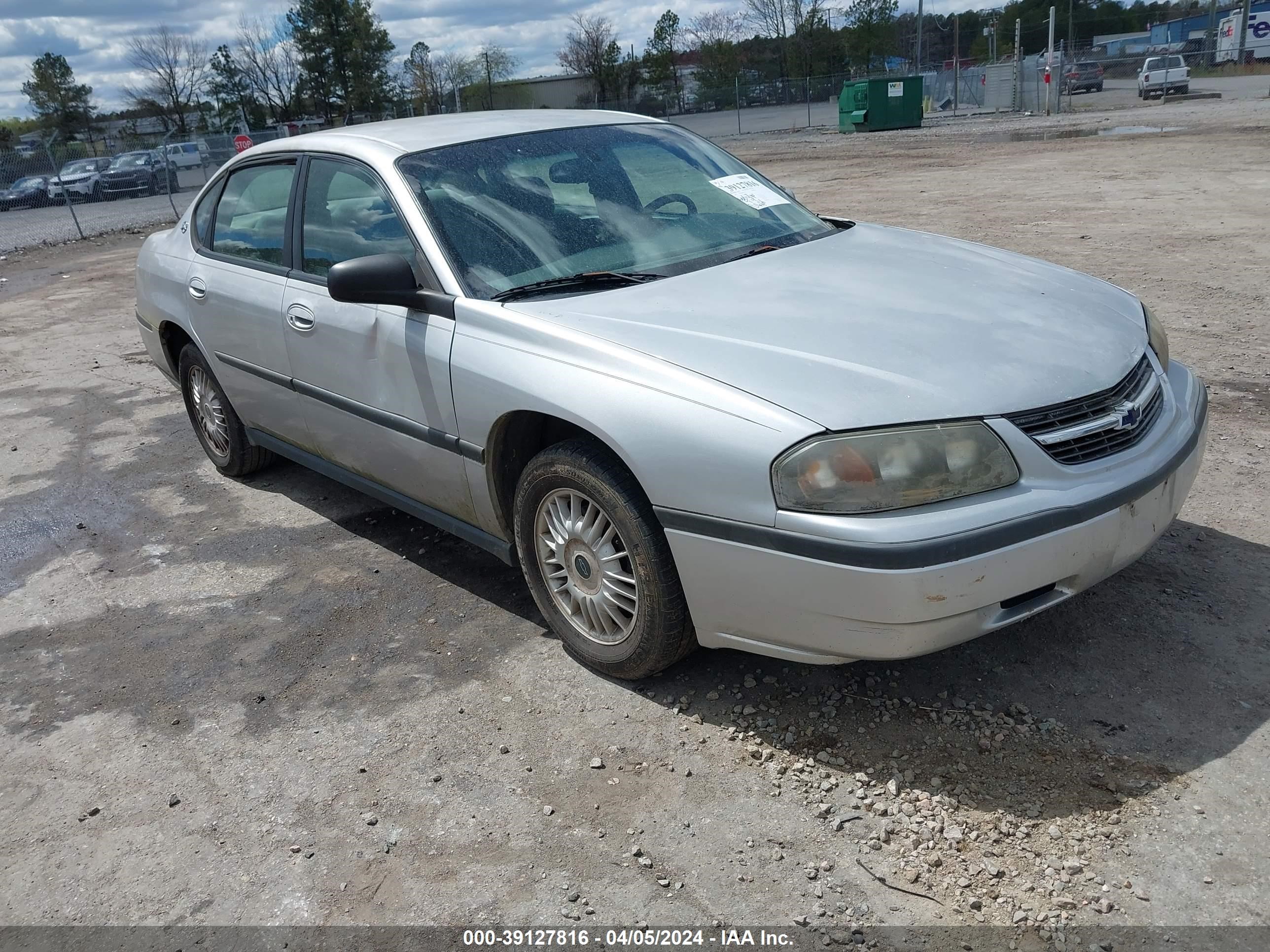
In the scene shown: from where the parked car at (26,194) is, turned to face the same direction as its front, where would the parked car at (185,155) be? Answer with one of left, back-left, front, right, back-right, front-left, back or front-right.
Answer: back

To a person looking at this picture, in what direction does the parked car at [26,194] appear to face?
facing the viewer and to the left of the viewer

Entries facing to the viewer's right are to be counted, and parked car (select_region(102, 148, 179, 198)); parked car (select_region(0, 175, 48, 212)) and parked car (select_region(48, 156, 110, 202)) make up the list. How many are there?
0

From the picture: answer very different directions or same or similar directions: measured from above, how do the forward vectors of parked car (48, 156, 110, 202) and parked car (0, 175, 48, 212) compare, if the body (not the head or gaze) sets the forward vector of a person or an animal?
same or similar directions

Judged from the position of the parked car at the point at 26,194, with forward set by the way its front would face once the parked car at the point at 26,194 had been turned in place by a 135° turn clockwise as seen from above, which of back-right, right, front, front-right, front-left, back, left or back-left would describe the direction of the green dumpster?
right

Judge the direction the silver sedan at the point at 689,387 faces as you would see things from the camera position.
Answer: facing the viewer and to the right of the viewer

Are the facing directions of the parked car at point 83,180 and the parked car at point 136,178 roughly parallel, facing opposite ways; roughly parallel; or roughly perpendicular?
roughly parallel

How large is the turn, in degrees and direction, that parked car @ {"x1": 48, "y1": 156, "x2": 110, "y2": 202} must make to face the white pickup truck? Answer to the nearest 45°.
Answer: approximately 135° to its left

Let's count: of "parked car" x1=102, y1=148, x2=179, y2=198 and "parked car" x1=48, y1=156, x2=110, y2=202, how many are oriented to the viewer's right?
0

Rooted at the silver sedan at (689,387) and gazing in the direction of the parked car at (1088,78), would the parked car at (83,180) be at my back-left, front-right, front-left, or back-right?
front-left

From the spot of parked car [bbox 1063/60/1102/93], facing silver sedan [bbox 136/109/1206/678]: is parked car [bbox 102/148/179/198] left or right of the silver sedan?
right

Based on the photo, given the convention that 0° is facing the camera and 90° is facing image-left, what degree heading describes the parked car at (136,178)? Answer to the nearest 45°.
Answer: approximately 45°

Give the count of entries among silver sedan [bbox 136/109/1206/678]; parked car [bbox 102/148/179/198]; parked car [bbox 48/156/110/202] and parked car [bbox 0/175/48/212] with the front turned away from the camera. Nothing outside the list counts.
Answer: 0

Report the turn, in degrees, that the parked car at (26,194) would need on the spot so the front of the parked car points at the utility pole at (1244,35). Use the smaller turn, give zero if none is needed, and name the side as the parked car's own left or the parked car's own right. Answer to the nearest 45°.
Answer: approximately 135° to the parked car's own left

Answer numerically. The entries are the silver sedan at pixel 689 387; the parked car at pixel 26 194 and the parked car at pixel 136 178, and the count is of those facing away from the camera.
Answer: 0

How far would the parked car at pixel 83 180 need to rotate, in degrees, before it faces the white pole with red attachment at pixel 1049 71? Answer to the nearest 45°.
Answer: approximately 135° to its left

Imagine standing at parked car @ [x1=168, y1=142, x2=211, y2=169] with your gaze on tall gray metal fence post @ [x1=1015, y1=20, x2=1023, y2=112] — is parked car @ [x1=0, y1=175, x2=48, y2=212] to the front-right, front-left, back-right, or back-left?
back-right
